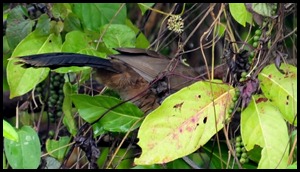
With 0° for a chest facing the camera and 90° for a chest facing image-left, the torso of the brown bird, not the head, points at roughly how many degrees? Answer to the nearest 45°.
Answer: approximately 270°

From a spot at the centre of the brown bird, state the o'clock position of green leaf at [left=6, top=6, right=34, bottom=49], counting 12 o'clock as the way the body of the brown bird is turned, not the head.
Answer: The green leaf is roughly at 6 o'clock from the brown bird.

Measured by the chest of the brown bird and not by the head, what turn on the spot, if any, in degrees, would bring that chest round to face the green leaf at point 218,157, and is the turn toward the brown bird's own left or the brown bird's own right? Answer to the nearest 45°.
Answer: approximately 45° to the brown bird's own right

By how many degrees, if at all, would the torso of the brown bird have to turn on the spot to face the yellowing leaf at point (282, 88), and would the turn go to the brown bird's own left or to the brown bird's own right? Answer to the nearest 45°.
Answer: approximately 45° to the brown bird's own right

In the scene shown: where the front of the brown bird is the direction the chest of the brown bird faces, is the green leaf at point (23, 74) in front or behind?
behind
